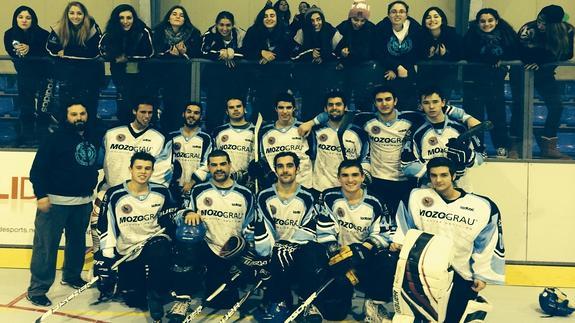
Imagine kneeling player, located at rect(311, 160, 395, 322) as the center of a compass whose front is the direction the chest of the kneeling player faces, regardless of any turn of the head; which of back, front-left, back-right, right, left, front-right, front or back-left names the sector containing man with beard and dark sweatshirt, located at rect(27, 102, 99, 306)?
right

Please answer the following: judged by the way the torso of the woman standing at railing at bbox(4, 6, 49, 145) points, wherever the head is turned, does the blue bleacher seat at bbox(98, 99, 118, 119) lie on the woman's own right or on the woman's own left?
on the woman's own left

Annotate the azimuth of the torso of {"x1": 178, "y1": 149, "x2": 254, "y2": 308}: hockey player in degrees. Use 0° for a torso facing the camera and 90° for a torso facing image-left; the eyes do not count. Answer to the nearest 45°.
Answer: approximately 0°
